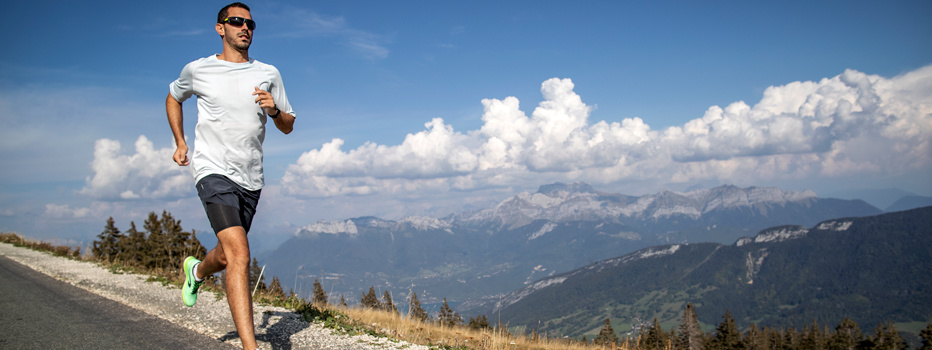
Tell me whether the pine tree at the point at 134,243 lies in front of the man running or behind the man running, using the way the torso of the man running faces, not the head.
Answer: behind

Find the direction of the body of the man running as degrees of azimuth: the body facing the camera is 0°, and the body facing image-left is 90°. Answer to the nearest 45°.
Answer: approximately 315°

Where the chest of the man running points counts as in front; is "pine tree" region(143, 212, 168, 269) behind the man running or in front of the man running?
behind

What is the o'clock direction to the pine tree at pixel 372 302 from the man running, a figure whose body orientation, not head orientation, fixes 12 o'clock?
The pine tree is roughly at 8 o'clock from the man running.
